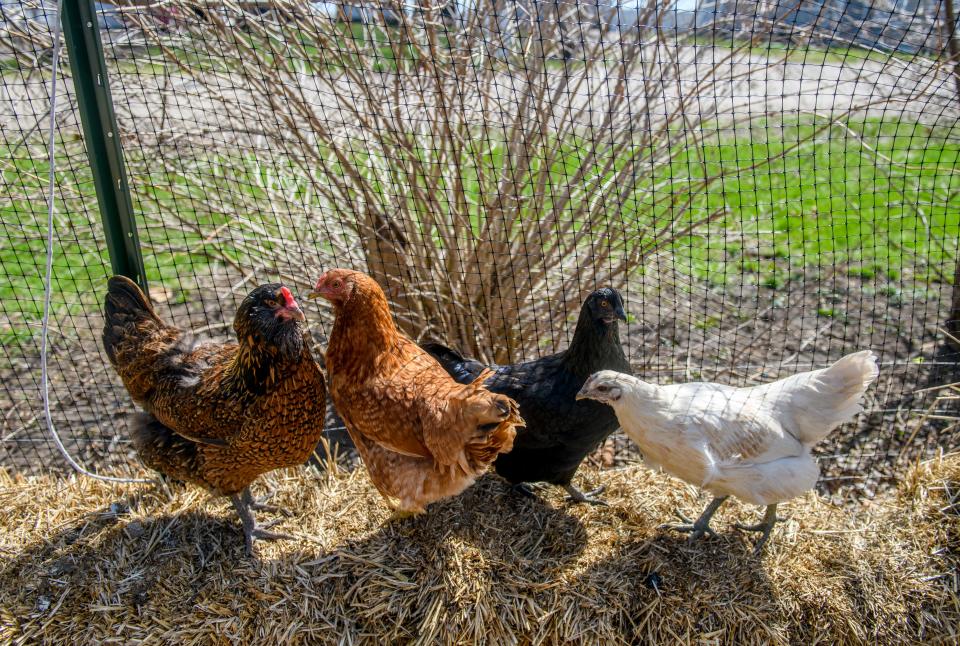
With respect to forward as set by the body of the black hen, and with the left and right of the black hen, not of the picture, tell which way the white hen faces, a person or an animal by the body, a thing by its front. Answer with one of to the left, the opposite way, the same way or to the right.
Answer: the opposite way

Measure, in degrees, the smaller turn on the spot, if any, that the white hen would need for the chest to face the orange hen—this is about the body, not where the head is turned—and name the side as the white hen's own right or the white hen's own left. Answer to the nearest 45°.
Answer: approximately 45° to the white hen's own left

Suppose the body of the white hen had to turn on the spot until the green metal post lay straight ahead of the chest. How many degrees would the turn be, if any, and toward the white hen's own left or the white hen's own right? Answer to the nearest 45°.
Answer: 0° — it already faces it

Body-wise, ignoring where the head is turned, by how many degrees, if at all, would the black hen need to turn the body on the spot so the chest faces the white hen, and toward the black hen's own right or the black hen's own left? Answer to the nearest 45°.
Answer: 0° — it already faces it

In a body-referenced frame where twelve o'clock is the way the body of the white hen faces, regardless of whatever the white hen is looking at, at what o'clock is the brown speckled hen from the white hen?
The brown speckled hen is roughly at 11 o'clock from the white hen.

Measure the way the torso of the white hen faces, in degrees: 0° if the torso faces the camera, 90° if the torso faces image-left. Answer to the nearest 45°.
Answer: approximately 90°

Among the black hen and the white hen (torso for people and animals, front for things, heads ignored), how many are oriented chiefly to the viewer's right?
1

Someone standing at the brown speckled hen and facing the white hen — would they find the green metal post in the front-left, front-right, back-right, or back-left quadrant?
back-left

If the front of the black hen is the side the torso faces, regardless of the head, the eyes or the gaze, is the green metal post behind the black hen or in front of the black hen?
behind

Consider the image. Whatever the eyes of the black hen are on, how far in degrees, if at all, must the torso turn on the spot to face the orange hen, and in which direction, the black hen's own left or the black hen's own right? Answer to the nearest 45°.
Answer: approximately 180°

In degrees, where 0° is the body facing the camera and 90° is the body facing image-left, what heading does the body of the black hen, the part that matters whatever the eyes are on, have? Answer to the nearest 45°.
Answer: approximately 270°
